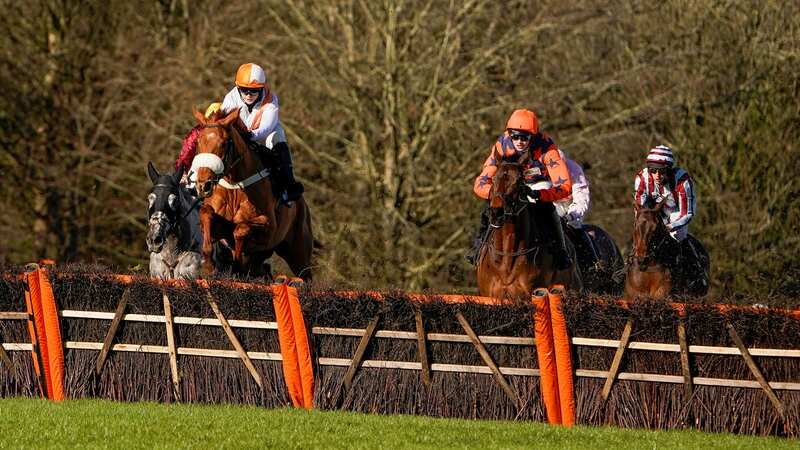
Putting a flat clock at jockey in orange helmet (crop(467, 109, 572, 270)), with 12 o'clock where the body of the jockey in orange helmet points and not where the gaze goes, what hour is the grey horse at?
The grey horse is roughly at 3 o'clock from the jockey in orange helmet.

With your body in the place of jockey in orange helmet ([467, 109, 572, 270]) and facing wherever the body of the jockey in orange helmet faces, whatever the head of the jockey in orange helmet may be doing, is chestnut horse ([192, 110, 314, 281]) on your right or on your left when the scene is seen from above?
on your right

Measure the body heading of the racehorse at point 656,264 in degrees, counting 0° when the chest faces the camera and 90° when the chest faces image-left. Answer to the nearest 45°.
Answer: approximately 45°

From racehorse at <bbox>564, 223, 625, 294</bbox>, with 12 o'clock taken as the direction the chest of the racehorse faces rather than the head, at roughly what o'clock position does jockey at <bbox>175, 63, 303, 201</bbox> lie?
The jockey is roughly at 1 o'clock from the racehorse.

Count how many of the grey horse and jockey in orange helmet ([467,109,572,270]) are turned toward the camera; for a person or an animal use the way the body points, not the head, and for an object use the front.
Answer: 2

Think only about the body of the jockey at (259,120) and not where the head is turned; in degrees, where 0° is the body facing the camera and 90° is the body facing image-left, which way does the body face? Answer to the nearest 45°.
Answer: approximately 45°

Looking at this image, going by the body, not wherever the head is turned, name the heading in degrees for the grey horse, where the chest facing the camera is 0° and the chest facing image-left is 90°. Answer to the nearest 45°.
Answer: approximately 0°

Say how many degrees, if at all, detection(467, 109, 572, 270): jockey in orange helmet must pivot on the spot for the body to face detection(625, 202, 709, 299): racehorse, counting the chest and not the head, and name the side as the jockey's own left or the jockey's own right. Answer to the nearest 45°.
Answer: approximately 135° to the jockey's own left
